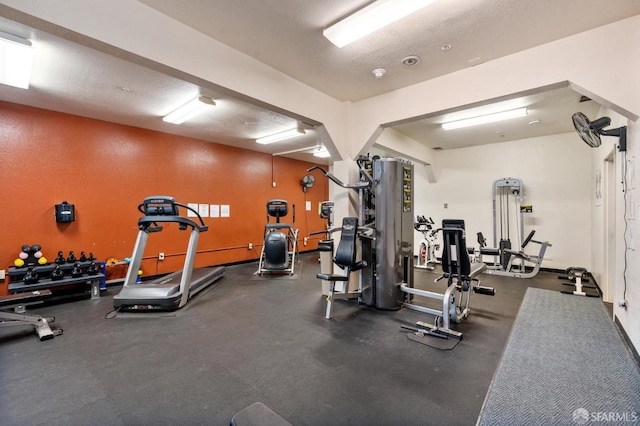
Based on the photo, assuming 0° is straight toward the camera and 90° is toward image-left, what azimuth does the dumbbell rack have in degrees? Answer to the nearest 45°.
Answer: approximately 315°

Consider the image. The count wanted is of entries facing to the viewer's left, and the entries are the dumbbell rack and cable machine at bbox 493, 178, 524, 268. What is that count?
0

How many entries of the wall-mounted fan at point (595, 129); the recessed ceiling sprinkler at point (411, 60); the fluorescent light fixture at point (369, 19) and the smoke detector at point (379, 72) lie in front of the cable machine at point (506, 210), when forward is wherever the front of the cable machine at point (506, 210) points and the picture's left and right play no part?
4

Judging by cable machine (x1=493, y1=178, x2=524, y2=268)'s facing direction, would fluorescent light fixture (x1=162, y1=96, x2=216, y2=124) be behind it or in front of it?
in front

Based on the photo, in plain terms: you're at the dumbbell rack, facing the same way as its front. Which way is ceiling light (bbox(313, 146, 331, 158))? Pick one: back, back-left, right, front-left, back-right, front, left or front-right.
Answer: front-left

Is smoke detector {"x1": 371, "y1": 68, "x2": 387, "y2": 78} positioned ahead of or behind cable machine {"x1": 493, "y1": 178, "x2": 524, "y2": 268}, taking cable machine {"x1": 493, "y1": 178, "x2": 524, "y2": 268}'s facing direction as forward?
ahead

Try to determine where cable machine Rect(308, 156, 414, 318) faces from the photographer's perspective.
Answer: facing to the left of the viewer

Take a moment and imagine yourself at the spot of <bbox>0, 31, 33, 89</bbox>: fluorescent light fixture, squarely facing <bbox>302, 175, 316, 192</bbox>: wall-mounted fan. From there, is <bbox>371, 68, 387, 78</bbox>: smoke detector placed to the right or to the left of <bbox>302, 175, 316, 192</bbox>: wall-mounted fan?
right

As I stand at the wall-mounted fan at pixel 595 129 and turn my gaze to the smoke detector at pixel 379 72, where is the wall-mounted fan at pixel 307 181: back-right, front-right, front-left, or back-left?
front-right

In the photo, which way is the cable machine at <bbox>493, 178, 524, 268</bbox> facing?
toward the camera
